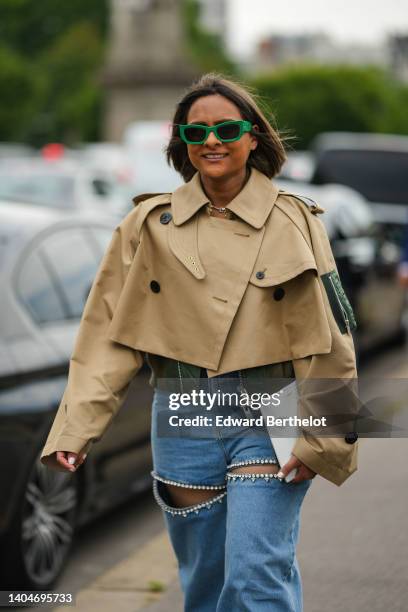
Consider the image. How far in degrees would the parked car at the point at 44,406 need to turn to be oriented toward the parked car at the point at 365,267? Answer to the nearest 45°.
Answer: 0° — it already faces it

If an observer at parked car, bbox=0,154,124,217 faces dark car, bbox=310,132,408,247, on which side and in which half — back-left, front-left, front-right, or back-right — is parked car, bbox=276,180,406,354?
front-right

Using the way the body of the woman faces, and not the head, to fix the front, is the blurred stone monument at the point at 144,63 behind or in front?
behind

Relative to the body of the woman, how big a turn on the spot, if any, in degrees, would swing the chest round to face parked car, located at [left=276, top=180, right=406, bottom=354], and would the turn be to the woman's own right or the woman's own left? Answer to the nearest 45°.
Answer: approximately 180°

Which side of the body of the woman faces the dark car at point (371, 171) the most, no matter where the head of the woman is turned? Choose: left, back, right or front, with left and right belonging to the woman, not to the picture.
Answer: back

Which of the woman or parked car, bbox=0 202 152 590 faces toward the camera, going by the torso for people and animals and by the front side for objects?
the woman

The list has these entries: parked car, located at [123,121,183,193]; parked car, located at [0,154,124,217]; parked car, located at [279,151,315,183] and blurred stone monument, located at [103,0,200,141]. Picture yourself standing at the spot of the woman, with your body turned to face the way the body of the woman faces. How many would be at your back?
4

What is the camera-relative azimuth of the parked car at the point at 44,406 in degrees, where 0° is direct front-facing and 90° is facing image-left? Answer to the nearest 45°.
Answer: approximately 225°

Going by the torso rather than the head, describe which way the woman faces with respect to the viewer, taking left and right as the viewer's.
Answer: facing the viewer

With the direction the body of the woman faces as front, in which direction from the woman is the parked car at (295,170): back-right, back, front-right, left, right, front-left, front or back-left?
back

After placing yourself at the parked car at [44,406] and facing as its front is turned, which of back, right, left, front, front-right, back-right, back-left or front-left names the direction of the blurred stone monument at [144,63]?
front-left

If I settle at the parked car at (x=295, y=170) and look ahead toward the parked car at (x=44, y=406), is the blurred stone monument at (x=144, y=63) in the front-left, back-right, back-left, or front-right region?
back-right

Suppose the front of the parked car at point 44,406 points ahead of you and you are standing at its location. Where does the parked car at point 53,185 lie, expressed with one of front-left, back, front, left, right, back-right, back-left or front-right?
front-left
